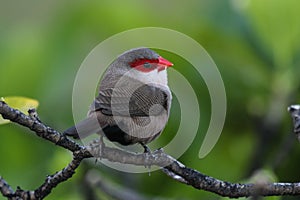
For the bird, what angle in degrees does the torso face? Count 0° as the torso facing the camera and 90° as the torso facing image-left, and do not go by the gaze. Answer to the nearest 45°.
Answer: approximately 270°
